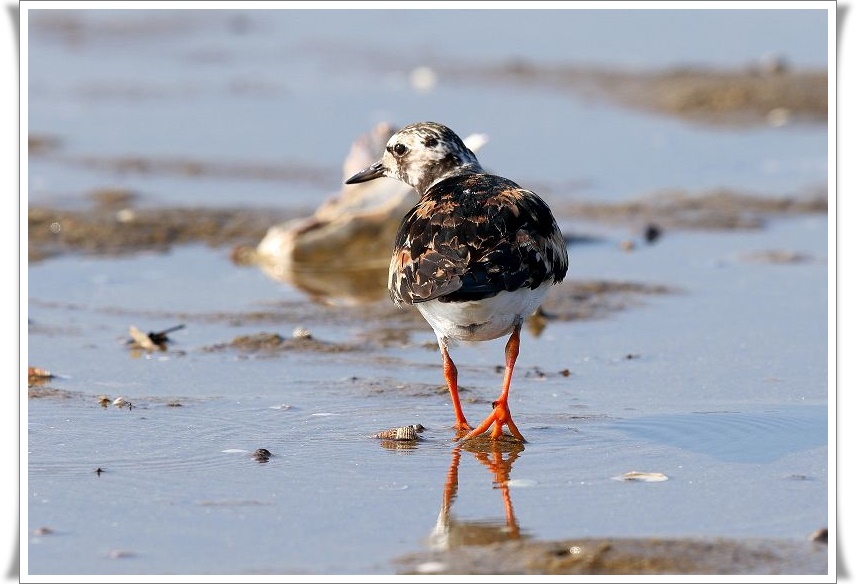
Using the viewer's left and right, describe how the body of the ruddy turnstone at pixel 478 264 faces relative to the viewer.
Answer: facing away from the viewer
